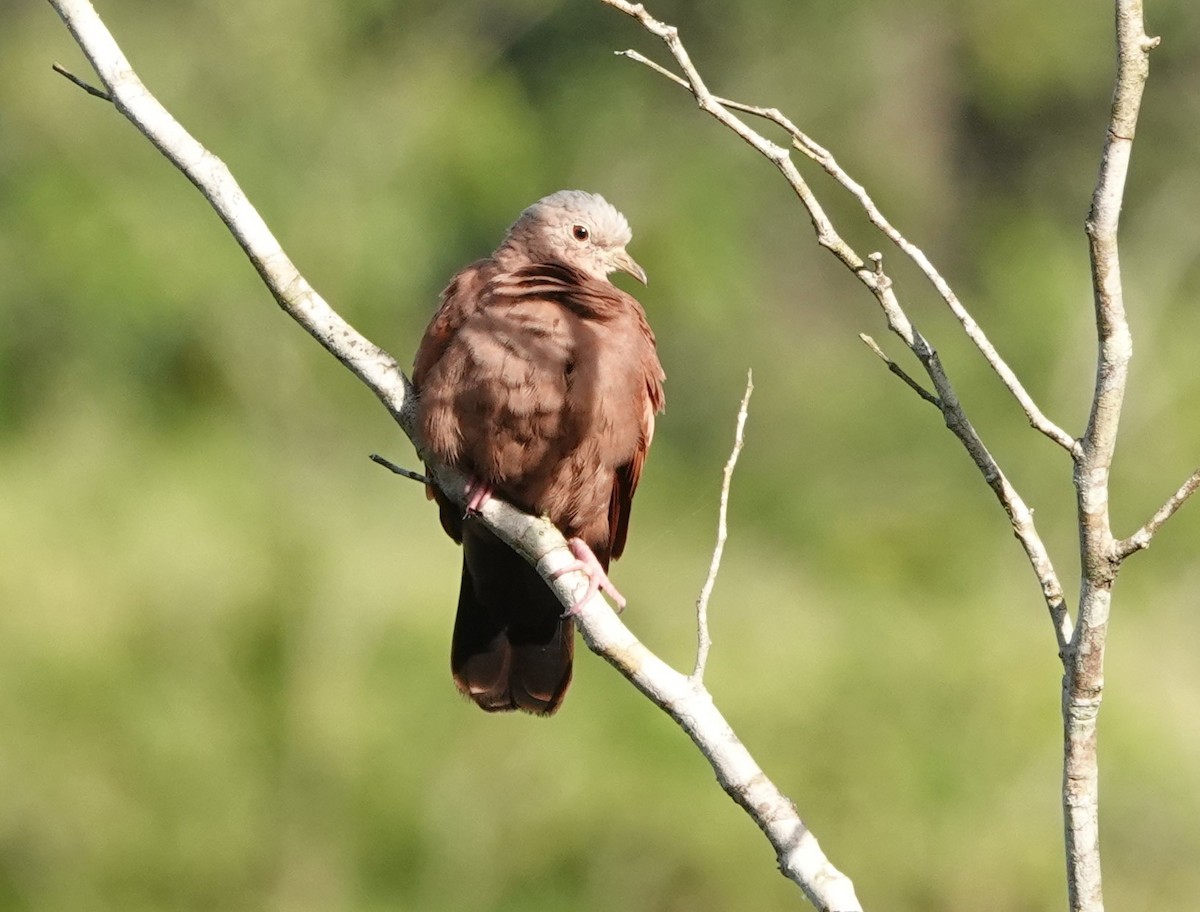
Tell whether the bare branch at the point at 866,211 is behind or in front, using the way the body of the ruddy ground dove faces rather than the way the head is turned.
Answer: in front

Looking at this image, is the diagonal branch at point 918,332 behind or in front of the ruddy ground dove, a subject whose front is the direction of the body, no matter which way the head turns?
in front

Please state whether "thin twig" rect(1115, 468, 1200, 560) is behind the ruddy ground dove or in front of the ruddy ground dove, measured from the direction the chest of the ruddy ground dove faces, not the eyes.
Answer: in front
